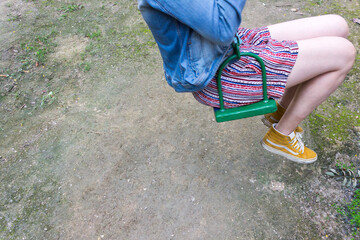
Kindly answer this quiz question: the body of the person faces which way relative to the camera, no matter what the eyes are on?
to the viewer's right
